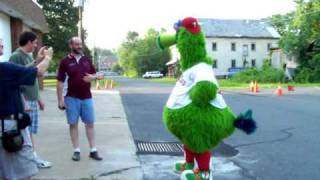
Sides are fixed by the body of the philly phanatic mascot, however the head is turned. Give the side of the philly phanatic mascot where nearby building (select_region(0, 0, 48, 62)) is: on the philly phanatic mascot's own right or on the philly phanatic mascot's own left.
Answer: on the philly phanatic mascot's own right

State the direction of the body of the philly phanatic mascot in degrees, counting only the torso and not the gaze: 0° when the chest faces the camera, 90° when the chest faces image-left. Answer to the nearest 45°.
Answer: approximately 90°

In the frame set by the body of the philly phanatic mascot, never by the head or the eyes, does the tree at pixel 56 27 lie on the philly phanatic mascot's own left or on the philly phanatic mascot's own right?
on the philly phanatic mascot's own right
